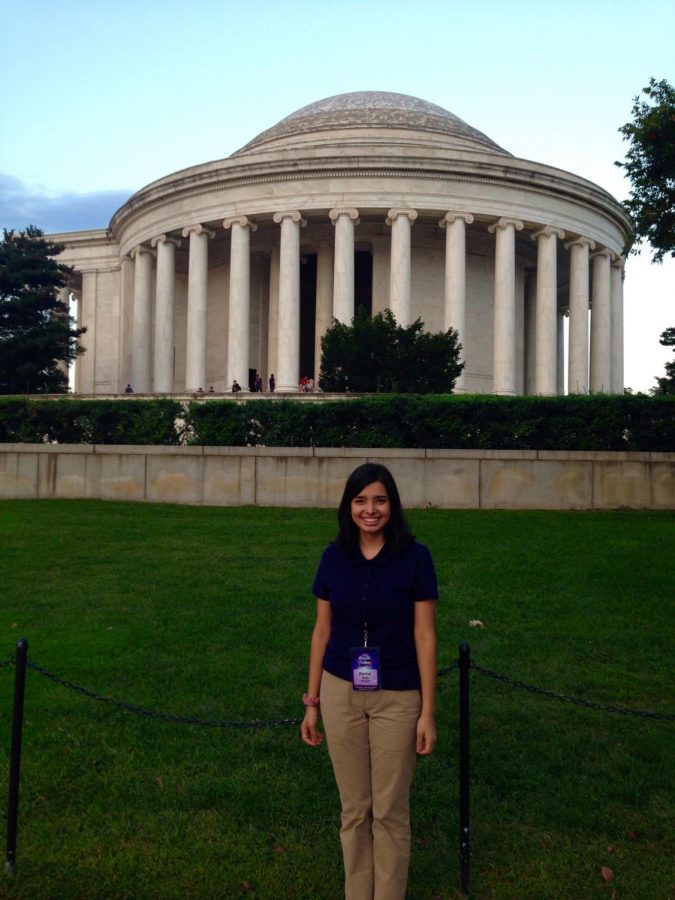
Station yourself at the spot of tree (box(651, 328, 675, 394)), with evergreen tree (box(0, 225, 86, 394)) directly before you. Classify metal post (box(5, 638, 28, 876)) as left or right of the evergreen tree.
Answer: left

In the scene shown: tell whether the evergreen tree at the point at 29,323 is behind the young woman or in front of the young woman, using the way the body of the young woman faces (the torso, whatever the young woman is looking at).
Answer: behind

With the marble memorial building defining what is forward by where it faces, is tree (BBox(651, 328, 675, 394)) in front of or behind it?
behind

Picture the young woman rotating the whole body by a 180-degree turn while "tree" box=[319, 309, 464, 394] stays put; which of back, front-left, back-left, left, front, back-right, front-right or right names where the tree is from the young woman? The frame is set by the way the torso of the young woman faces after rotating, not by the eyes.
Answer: front

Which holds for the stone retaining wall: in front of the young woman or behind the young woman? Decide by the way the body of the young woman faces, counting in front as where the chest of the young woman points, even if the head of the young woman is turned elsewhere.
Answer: behind
